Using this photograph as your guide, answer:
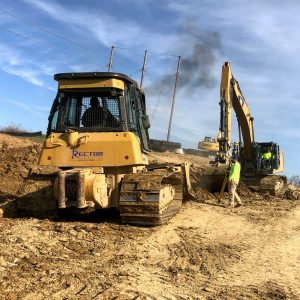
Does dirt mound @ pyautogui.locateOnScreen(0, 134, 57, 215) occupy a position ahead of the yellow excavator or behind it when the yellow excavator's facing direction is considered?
ahead

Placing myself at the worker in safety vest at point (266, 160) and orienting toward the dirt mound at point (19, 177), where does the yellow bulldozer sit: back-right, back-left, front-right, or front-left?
front-left

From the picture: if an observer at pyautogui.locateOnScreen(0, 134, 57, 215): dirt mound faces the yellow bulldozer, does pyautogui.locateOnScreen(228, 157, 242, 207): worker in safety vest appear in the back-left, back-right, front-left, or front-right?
front-left

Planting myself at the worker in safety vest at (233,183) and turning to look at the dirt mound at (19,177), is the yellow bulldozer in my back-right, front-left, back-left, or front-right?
front-left

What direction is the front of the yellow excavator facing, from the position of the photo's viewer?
facing the viewer and to the left of the viewer

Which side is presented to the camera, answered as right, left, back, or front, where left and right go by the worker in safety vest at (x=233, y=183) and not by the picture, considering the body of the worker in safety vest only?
left

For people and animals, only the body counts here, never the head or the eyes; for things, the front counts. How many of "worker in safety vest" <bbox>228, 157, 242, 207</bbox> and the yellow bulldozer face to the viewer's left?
1

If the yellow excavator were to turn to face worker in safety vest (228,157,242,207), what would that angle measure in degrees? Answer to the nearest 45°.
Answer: approximately 45° to its left
